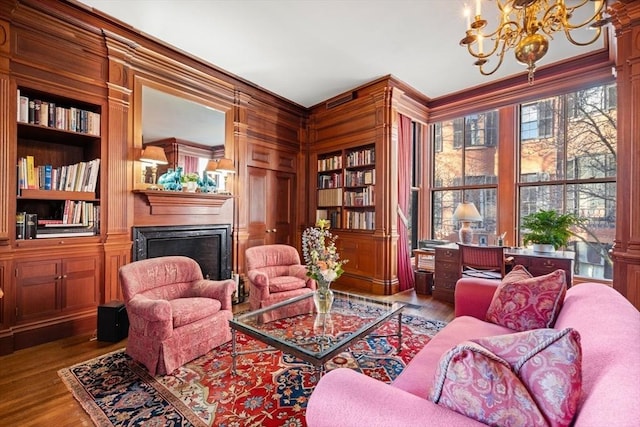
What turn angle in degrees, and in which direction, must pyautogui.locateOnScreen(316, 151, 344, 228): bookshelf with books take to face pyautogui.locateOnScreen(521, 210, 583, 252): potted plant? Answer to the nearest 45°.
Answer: approximately 90° to its left

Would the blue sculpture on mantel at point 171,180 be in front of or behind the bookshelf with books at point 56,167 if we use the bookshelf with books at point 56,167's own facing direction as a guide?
in front

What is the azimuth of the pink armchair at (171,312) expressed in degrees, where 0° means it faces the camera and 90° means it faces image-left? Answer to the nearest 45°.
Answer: approximately 315°

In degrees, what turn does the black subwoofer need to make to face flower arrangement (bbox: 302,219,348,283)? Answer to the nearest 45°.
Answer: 0° — it already faces it

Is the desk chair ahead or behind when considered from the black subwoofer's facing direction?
ahead
